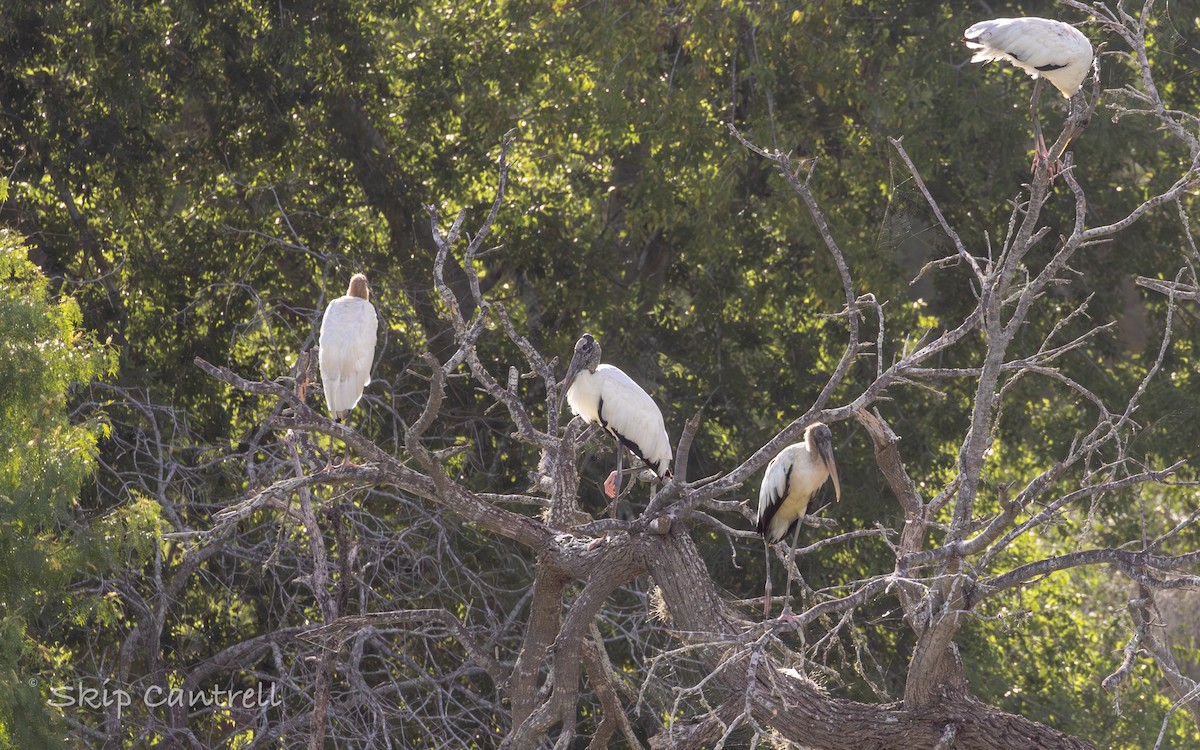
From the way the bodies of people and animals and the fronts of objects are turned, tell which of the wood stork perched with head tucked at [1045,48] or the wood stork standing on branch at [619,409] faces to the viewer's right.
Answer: the wood stork perched with head tucked at [1045,48]

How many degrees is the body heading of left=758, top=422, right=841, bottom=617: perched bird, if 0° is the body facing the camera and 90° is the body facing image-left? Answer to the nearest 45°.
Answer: approximately 315°

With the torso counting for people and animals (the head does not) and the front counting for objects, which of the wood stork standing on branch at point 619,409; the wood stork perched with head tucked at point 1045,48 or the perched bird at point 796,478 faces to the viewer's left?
the wood stork standing on branch at point 619,409

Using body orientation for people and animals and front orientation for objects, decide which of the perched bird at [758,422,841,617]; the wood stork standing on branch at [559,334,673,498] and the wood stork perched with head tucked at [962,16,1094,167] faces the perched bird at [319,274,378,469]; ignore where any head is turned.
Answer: the wood stork standing on branch at [559,334,673,498]

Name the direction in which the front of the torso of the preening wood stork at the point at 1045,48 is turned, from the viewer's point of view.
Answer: to the viewer's right

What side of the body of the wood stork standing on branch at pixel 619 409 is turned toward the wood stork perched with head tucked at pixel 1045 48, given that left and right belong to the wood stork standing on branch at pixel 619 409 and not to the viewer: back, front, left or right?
back

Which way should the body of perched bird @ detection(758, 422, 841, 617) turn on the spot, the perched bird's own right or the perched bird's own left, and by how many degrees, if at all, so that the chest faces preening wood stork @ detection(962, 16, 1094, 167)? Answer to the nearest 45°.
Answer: approximately 90° to the perched bird's own left

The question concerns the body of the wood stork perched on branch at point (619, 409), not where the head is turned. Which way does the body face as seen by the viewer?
to the viewer's left

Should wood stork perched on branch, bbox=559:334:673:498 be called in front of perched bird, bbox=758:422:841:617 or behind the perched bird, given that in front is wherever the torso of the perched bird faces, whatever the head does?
behind
